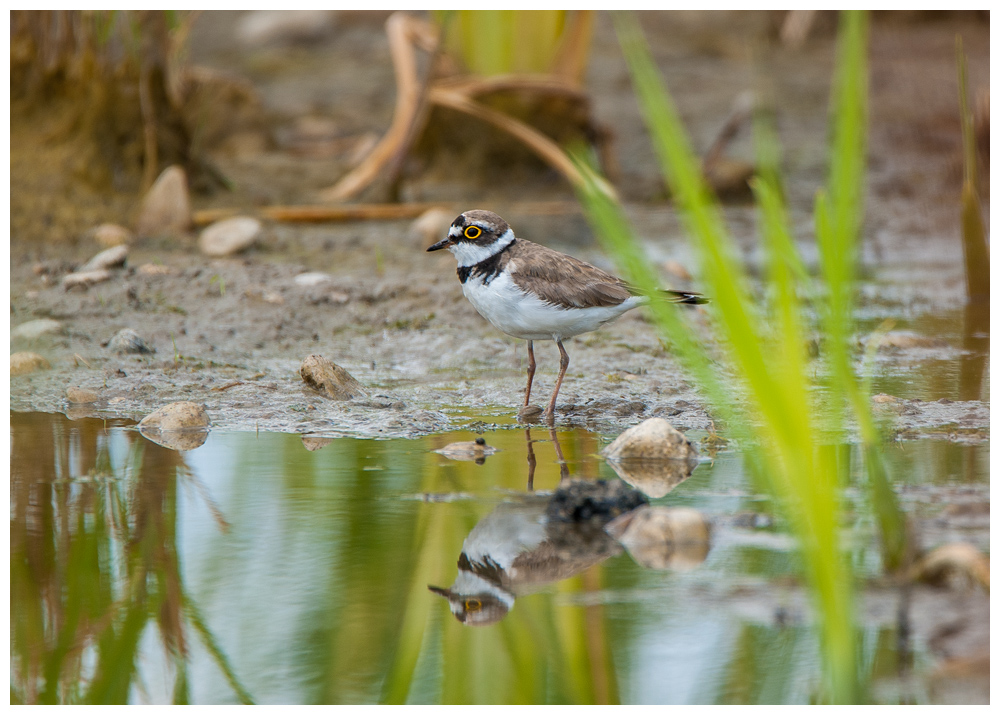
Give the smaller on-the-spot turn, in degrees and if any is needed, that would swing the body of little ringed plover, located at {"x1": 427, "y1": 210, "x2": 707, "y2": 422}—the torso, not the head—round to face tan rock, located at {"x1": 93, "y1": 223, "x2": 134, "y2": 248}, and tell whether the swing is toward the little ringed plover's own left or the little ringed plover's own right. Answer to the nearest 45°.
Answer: approximately 45° to the little ringed plover's own right

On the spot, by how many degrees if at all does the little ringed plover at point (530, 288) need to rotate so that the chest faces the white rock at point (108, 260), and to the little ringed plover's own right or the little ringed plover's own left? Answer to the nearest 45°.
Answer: approximately 45° to the little ringed plover's own right

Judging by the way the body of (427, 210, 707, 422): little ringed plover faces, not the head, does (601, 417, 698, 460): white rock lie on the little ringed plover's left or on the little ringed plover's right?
on the little ringed plover's left

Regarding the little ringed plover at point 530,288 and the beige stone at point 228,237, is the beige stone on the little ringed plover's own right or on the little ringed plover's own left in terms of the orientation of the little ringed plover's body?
on the little ringed plover's own right

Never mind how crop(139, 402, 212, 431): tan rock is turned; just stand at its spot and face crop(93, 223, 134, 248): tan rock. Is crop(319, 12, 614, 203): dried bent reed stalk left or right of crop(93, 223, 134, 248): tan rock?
right

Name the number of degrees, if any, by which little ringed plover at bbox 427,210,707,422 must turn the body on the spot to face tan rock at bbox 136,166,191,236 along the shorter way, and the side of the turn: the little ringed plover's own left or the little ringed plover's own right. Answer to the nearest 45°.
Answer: approximately 45° to the little ringed plover's own right

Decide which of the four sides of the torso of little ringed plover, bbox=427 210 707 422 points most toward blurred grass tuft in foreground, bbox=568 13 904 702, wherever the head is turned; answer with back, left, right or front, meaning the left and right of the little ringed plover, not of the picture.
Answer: left

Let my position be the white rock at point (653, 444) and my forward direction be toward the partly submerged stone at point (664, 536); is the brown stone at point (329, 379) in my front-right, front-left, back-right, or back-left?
back-right

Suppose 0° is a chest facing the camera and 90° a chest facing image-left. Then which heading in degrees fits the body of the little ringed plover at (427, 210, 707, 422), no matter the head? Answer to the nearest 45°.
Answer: approximately 90°

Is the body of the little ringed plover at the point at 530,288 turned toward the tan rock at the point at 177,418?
yes

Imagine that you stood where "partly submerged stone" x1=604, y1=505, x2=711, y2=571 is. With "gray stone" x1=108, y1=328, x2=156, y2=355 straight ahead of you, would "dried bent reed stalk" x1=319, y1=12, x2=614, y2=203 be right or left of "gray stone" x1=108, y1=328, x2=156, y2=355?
right
